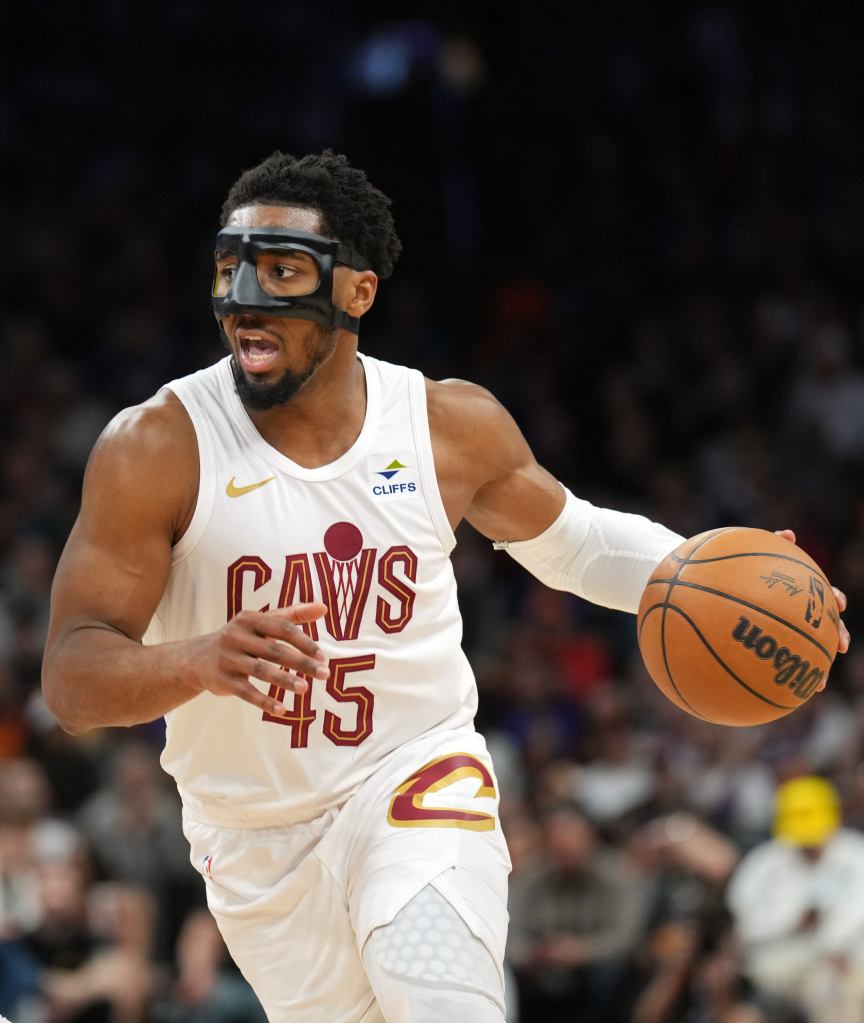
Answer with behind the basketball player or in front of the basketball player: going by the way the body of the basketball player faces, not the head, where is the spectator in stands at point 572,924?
behind

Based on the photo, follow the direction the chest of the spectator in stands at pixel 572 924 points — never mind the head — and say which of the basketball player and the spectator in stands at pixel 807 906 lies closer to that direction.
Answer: the basketball player

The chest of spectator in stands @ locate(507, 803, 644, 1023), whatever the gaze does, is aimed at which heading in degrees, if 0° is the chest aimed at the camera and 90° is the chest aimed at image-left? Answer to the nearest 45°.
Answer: approximately 0°

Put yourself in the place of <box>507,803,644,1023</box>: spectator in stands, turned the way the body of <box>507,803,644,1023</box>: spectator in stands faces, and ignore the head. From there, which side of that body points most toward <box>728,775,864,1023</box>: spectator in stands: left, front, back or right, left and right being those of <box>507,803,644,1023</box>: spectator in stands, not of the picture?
left

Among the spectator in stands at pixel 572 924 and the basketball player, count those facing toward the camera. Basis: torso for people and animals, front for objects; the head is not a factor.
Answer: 2

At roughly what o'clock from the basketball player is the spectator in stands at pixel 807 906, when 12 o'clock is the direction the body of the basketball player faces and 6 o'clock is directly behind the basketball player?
The spectator in stands is roughly at 7 o'clock from the basketball player.

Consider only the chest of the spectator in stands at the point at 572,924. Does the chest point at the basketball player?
yes
